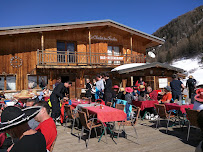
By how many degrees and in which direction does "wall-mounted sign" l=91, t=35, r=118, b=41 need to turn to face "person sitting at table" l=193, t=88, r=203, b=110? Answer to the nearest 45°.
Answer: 0° — it already faces them

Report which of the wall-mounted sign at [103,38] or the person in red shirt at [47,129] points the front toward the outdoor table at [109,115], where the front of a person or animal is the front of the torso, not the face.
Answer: the wall-mounted sign

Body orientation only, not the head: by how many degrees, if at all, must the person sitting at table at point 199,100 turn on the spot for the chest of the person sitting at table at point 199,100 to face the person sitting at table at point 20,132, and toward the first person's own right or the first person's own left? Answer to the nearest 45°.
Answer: approximately 45° to the first person's own left

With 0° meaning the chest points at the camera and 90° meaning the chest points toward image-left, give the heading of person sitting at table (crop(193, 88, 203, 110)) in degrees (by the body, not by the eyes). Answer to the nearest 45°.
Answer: approximately 90°

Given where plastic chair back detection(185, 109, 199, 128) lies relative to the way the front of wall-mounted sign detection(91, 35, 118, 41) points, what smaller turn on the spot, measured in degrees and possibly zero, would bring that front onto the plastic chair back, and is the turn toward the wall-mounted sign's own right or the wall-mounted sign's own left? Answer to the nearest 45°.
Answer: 0° — it already faces it
